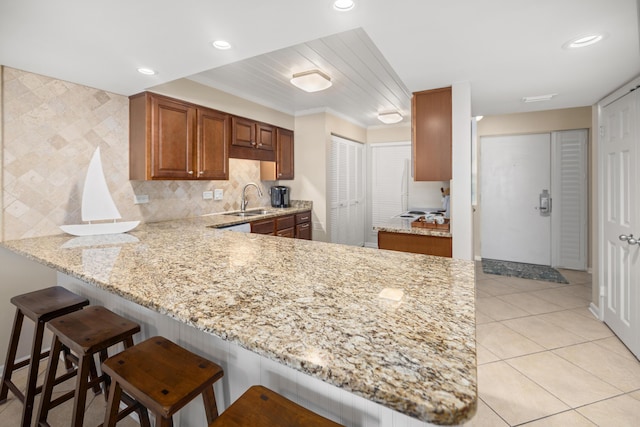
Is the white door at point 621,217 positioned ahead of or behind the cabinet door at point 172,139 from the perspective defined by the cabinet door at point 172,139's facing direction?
ahead

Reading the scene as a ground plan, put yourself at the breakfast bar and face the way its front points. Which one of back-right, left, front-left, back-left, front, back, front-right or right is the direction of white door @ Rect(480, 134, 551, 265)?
back

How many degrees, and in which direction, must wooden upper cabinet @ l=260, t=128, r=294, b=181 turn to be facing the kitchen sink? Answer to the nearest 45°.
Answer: approximately 90° to its right

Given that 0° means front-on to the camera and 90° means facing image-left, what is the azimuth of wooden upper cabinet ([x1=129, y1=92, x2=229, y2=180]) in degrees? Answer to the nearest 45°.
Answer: approximately 315°

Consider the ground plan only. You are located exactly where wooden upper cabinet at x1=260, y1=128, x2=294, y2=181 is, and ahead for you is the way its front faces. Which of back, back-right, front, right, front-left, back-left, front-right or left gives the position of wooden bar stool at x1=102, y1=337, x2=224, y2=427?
front-right

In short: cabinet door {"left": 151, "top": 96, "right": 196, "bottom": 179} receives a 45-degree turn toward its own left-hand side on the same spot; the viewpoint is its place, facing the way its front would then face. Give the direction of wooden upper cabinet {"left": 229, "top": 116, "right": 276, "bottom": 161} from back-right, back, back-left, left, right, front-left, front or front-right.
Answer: front-left

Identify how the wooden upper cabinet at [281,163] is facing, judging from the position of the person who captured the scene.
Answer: facing the viewer and to the right of the viewer

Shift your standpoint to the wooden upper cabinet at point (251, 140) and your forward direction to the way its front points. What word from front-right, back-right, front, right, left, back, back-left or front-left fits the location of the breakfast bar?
front-right

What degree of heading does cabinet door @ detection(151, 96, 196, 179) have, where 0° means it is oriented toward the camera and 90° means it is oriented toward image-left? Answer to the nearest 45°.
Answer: approximately 315°
